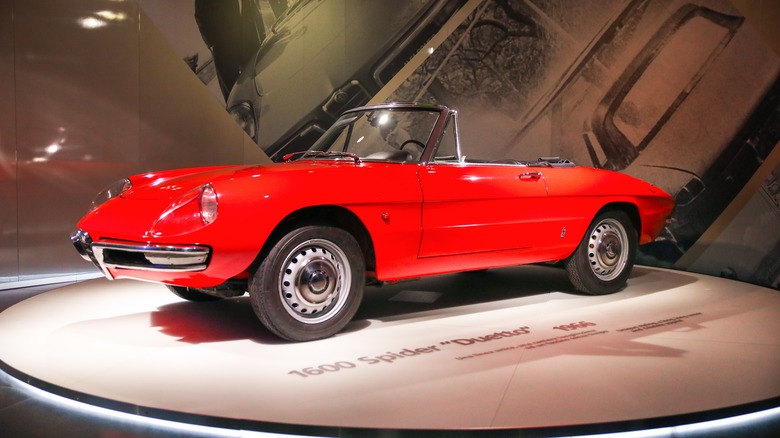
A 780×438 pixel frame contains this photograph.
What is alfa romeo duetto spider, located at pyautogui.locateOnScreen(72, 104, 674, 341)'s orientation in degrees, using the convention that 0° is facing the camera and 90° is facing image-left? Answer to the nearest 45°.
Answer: approximately 45°
